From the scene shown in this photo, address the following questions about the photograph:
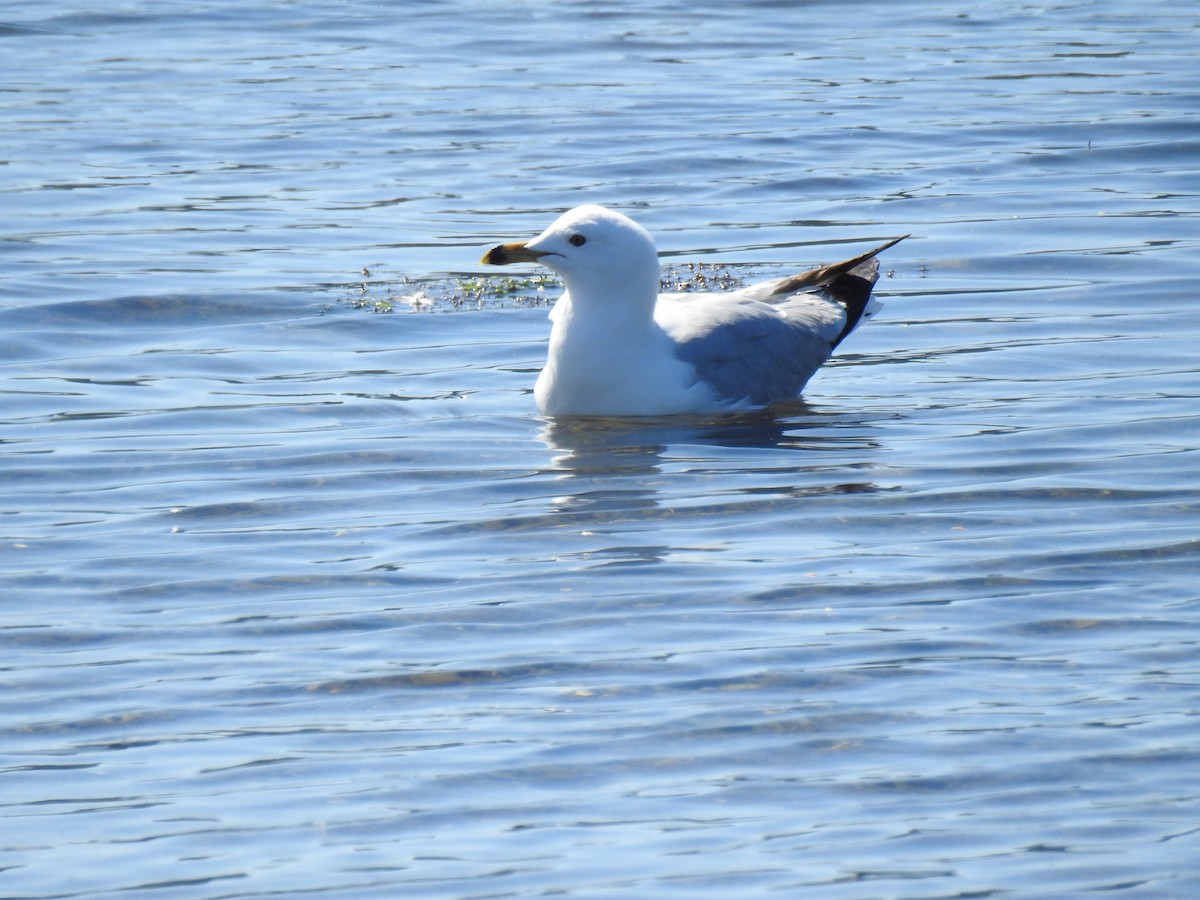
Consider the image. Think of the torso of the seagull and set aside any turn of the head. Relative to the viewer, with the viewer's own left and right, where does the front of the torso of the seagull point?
facing to the left of the viewer

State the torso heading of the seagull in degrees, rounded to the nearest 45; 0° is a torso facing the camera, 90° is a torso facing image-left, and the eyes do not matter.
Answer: approximately 90°
